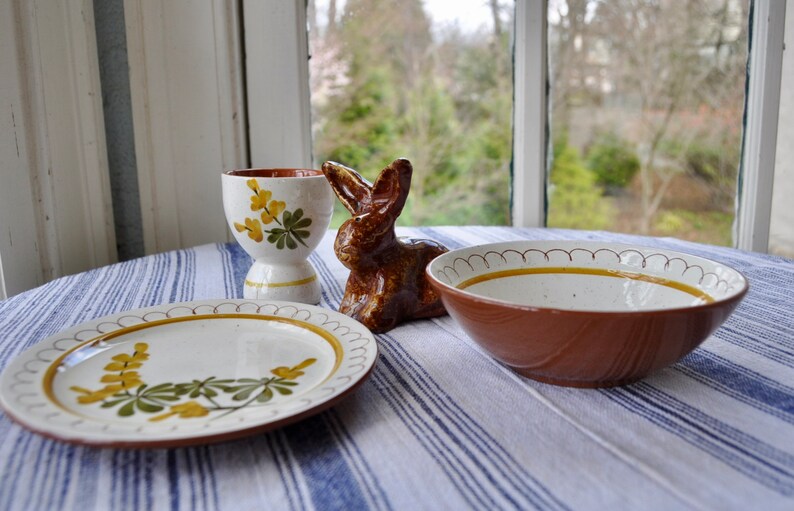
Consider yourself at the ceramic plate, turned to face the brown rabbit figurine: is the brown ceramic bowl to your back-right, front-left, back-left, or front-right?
front-right

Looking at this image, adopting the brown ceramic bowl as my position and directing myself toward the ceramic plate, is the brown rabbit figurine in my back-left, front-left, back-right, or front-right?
front-right

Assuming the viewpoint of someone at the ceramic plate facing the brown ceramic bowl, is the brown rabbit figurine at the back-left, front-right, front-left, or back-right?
front-left
